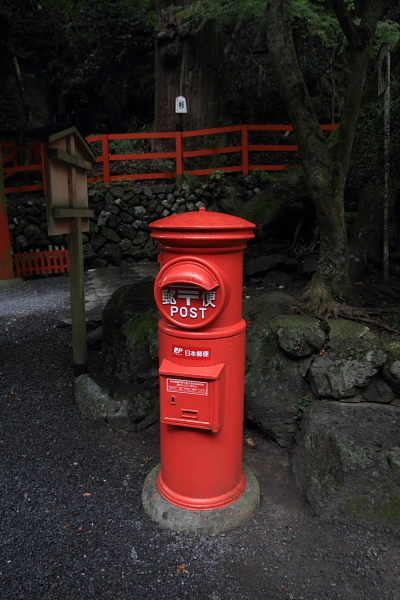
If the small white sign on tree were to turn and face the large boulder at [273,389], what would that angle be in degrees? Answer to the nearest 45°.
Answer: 0° — it already faces it

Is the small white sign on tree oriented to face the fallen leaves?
yes

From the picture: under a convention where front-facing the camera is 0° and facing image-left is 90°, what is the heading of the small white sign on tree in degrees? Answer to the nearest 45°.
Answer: approximately 0°

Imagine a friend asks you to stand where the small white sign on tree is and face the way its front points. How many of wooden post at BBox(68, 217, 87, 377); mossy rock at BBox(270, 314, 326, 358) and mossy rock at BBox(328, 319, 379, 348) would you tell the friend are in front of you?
3

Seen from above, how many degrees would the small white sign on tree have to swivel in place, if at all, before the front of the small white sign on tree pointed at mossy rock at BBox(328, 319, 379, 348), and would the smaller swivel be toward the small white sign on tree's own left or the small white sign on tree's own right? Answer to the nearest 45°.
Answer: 0° — it already faces it

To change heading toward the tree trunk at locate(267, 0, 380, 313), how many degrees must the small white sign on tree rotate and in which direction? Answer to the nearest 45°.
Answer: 0° — it already faces it

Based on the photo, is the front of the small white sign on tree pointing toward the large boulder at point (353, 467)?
yes

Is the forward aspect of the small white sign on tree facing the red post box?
yes

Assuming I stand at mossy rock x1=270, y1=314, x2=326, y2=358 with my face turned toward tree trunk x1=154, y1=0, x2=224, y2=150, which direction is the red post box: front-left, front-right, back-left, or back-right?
back-left
